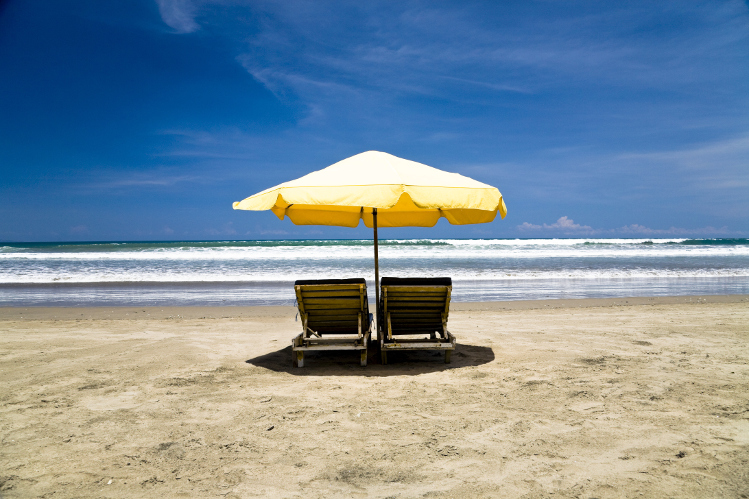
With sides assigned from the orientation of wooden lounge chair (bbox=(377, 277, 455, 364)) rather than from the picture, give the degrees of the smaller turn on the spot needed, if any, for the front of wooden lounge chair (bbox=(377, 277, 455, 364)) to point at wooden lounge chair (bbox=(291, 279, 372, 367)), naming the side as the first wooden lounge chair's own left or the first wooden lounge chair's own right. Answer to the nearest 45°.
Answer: approximately 90° to the first wooden lounge chair's own left

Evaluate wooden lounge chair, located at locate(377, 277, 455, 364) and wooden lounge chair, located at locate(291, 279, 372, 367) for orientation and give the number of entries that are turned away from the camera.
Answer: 2

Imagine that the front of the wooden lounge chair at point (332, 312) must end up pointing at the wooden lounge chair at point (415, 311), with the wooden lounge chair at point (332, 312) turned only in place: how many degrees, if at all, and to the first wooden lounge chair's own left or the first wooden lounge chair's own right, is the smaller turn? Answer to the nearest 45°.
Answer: approximately 90° to the first wooden lounge chair's own right

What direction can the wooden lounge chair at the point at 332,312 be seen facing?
away from the camera

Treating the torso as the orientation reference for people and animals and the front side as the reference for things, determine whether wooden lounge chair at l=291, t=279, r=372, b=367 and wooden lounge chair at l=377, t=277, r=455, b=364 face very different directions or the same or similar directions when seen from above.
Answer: same or similar directions
